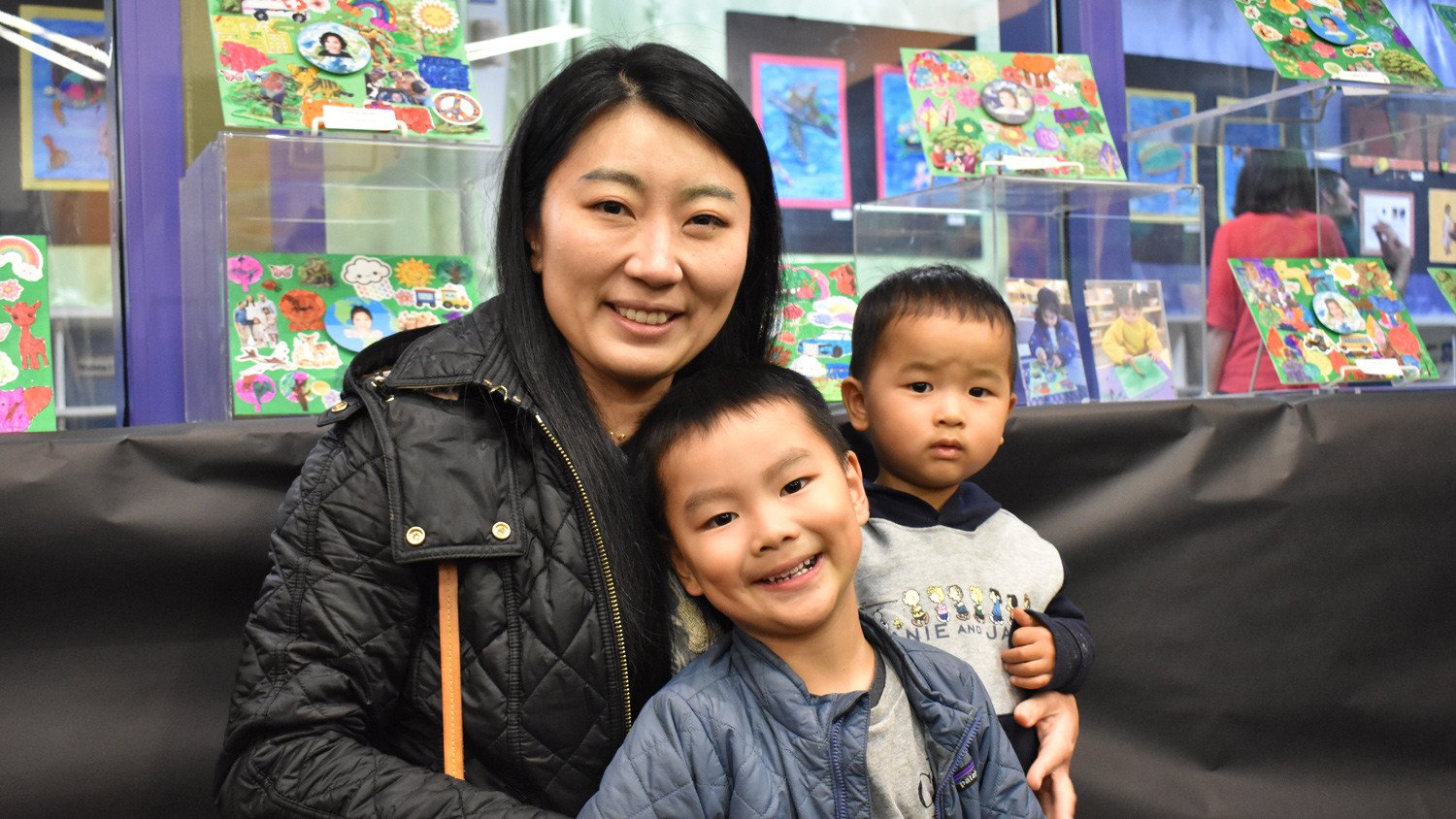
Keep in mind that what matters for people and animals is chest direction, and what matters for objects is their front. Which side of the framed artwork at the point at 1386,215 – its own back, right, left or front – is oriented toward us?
front

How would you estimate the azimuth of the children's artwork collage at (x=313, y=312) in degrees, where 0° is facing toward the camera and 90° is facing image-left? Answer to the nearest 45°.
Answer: approximately 0°

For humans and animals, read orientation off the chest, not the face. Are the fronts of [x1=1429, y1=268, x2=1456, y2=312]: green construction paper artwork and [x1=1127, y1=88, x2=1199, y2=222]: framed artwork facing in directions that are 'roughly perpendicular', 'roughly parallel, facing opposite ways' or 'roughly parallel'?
roughly parallel

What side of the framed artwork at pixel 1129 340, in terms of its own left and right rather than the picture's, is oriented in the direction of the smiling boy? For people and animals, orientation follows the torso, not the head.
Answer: front

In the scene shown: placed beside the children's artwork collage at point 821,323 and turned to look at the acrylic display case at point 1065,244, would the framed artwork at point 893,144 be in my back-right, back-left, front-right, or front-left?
front-left

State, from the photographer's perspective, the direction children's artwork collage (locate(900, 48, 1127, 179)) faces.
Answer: facing the viewer

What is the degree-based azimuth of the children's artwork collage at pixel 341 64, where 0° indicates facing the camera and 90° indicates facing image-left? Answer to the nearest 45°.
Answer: approximately 0°

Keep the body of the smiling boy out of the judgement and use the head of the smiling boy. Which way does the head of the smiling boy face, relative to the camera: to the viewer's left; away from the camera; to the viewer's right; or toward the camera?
toward the camera

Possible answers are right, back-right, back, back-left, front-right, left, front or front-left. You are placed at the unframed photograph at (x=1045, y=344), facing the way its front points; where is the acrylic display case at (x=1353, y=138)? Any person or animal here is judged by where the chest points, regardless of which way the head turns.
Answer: back-left

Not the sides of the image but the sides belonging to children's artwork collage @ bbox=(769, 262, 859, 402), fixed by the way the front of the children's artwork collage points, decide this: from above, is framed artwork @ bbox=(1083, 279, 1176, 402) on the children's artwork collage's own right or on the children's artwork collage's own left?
on the children's artwork collage's own left

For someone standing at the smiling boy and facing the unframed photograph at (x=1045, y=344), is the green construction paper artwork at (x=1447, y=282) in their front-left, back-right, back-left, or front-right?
front-right

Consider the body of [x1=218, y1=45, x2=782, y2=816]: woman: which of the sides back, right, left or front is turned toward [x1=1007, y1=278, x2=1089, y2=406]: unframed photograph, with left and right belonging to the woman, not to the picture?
left

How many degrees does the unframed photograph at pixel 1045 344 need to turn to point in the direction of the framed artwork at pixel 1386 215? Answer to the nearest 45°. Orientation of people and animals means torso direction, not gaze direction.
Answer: approximately 135° to its left
